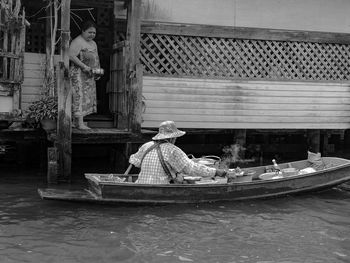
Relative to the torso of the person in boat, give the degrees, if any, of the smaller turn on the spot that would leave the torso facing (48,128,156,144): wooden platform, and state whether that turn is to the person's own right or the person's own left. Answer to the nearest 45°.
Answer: approximately 90° to the person's own left

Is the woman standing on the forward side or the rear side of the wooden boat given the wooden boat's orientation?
on the rear side

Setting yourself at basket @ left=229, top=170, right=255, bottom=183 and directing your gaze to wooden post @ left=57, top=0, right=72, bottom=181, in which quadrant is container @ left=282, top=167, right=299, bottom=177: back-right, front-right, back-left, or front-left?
back-right

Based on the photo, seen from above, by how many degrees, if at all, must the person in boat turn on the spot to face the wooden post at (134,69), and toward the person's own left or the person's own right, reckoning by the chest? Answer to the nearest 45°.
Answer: approximately 45° to the person's own left

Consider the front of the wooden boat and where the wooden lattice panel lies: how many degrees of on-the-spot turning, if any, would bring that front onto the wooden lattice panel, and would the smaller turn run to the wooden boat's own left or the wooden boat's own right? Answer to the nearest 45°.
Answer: approximately 90° to the wooden boat's own left

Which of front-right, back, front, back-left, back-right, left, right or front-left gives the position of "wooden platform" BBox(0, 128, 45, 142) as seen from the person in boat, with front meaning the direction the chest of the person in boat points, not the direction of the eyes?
left

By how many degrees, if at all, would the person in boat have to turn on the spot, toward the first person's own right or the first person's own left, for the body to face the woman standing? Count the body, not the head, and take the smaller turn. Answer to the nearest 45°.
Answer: approximately 90° to the first person's own left

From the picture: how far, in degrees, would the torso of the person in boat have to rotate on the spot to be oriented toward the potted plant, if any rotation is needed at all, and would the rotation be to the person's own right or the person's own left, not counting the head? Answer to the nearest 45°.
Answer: approximately 90° to the person's own left

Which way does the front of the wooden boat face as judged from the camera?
facing to the right of the viewer

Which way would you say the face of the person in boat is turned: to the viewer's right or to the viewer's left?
to the viewer's right

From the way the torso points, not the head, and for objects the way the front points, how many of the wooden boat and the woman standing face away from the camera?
0

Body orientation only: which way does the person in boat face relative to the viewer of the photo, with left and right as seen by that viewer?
facing away from the viewer and to the right of the viewer
